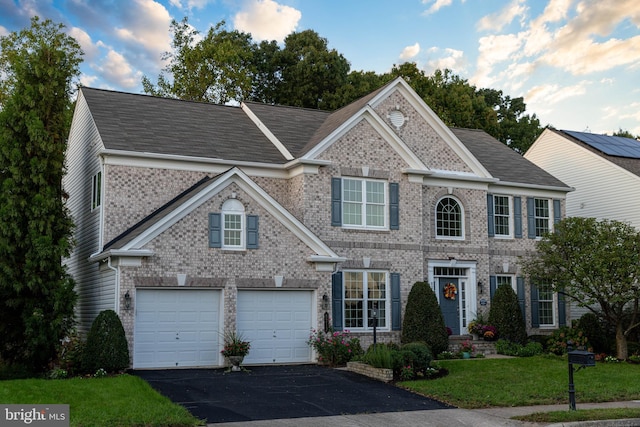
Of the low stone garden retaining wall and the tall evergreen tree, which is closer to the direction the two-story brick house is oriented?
the low stone garden retaining wall

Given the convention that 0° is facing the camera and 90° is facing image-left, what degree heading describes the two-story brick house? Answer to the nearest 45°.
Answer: approximately 315°

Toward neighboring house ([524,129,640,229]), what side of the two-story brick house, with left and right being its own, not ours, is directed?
left

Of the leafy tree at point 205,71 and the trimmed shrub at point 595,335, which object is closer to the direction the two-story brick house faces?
the trimmed shrub

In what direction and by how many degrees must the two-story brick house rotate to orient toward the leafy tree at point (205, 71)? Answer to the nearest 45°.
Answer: approximately 135° to its left

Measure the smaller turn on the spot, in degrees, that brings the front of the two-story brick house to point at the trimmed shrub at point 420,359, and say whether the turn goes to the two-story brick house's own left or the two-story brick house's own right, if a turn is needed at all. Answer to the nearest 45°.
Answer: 0° — it already faces it

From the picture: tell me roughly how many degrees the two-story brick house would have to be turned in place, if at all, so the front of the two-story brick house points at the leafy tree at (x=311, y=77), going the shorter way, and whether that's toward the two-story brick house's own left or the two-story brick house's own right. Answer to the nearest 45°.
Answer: approximately 135° to the two-story brick house's own left

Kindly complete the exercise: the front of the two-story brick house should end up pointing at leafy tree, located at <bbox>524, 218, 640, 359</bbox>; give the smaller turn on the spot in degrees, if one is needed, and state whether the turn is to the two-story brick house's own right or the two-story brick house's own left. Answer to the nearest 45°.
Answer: approximately 45° to the two-story brick house's own left

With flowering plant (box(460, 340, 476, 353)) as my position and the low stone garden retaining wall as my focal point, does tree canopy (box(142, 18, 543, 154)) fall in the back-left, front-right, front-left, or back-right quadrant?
back-right

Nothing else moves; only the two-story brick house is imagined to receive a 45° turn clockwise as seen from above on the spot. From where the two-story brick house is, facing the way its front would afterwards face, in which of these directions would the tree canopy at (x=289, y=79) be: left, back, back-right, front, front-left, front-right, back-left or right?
back

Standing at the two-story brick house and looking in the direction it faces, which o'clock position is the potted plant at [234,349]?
The potted plant is roughly at 2 o'clock from the two-story brick house.
